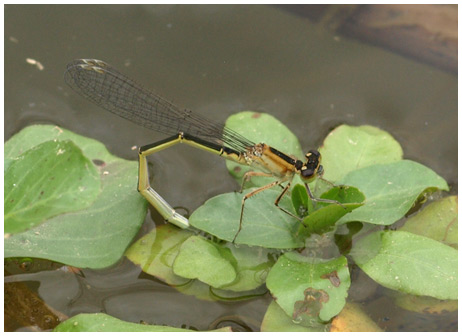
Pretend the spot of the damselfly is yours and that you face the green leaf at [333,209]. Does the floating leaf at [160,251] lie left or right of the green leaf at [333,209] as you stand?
right

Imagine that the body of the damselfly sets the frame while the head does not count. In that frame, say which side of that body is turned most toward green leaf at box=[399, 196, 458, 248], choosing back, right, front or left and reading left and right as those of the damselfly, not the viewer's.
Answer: front

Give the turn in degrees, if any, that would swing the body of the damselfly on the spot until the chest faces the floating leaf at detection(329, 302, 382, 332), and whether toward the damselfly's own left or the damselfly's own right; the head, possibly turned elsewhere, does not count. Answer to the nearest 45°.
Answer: approximately 45° to the damselfly's own right

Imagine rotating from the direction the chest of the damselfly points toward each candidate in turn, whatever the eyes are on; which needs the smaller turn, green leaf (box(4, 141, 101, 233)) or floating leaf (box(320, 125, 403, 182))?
the floating leaf

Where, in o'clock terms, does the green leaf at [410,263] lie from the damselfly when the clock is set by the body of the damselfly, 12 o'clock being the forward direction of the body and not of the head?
The green leaf is roughly at 1 o'clock from the damselfly.

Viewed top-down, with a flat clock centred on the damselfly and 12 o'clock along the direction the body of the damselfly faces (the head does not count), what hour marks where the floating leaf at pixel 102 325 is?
The floating leaf is roughly at 3 o'clock from the damselfly.

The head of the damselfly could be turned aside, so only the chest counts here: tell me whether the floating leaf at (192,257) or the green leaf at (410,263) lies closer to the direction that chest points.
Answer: the green leaf

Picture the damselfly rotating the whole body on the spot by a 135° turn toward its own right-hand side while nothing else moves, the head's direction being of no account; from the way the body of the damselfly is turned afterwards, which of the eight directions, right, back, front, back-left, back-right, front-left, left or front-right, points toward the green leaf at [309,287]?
left

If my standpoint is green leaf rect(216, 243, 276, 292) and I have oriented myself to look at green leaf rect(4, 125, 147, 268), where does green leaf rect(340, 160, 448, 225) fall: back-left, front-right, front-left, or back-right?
back-right

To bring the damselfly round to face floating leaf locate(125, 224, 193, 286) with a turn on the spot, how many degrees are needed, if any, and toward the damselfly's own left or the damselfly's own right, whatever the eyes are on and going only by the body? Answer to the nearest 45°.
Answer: approximately 90° to the damselfly's own right

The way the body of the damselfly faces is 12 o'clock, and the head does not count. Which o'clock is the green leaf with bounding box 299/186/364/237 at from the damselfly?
The green leaf is roughly at 1 o'clock from the damselfly.

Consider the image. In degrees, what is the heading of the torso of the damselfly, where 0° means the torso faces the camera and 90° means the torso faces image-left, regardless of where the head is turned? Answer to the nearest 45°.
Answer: approximately 270°

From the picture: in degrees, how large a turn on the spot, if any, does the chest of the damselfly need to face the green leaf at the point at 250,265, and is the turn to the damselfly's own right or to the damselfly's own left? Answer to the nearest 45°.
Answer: approximately 45° to the damselfly's own right
